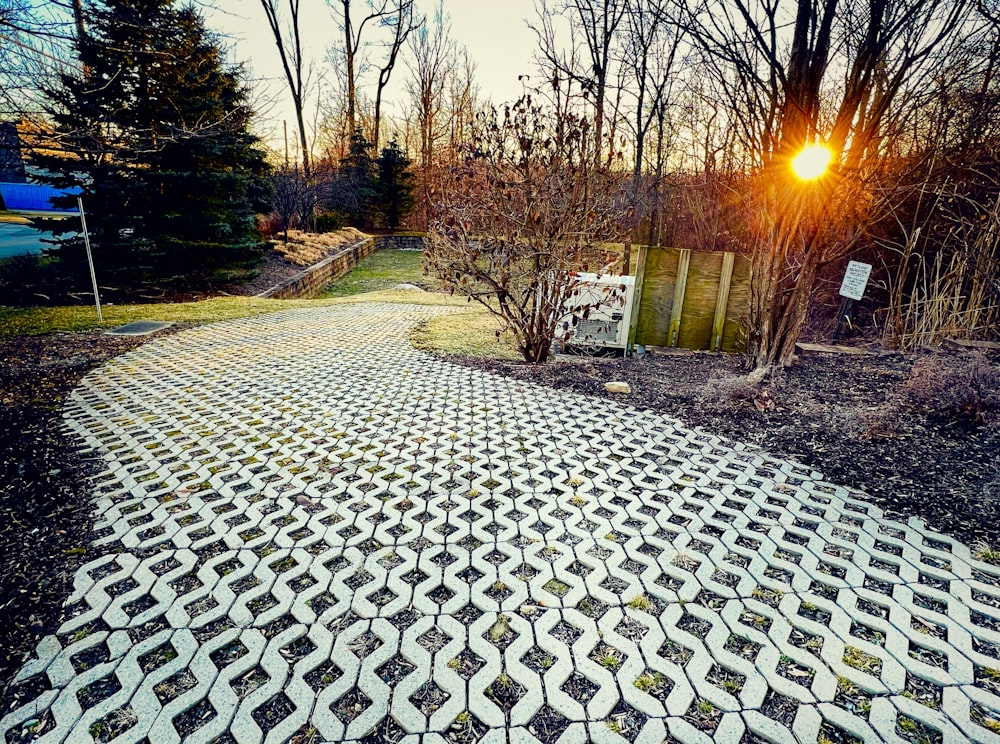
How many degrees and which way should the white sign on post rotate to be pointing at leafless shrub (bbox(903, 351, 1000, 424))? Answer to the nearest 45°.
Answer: approximately 45° to its left

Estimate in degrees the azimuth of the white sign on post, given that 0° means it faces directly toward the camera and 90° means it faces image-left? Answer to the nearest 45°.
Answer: approximately 0°

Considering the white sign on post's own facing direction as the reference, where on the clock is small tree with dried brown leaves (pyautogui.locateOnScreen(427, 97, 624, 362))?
The small tree with dried brown leaves is roughly at 2 o'clock from the white sign on post.

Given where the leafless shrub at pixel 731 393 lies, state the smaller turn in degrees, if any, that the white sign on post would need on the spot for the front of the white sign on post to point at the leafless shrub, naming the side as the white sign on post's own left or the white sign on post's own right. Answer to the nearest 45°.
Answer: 0° — it already faces it
